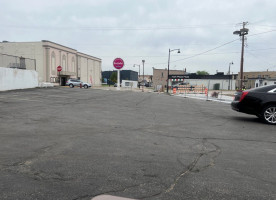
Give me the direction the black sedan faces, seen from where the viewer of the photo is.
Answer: facing to the right of the viewer

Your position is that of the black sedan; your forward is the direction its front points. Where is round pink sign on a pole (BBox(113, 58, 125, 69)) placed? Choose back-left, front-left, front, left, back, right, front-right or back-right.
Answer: back-left

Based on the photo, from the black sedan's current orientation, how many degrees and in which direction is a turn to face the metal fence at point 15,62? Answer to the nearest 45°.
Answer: approximately 180°
